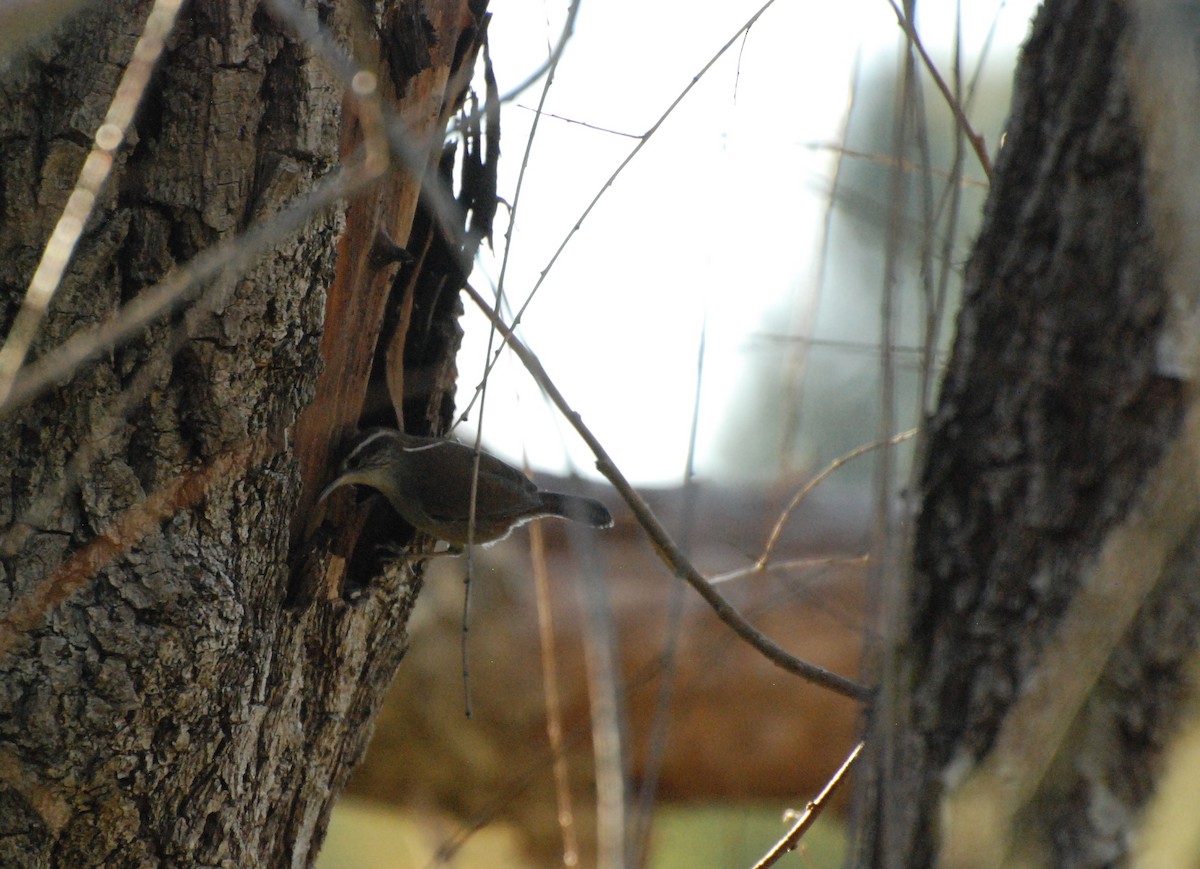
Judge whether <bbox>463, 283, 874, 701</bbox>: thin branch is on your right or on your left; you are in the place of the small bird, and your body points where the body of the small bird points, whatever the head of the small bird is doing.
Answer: on your left

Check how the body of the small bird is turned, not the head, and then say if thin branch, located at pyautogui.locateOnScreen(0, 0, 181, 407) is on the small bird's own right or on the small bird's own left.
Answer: on the small bird's own left

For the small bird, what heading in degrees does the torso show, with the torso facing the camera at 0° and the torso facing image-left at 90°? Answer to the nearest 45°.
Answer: approximately 90°

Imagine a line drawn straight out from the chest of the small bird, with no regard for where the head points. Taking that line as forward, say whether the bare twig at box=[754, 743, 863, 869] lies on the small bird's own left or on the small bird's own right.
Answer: on the small bird's own left

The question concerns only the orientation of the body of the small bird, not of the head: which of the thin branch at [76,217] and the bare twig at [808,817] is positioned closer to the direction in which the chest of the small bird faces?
the thin branch
